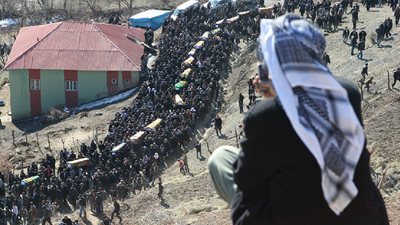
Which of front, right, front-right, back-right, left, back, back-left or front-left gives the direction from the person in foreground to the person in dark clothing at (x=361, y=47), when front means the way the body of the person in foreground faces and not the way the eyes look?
front-right

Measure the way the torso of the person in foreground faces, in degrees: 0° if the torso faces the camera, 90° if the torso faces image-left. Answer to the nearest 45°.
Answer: approximately 135°

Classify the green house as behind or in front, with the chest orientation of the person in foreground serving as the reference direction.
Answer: in front

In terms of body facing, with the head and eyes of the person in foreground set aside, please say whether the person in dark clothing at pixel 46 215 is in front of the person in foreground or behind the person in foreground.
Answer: in front

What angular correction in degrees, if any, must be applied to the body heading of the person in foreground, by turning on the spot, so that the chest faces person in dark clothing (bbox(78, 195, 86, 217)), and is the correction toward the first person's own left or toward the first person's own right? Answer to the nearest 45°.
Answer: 0° — they already face them

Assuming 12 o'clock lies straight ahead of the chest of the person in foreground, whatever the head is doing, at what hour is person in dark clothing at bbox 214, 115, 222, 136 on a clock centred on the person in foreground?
The person in dark clothing is roughly at 1 o'clock from the person in foreground.
